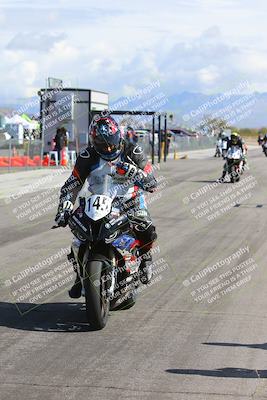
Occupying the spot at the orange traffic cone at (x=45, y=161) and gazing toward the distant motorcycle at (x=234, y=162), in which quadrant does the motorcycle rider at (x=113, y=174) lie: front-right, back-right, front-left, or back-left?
front-right

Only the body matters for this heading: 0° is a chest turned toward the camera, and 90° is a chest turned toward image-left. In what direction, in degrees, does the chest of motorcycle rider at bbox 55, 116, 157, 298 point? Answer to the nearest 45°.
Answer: approximately 0°

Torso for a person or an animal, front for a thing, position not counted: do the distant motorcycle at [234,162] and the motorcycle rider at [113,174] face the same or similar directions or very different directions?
same or similar directions

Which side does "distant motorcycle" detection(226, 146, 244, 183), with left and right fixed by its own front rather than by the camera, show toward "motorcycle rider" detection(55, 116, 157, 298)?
front

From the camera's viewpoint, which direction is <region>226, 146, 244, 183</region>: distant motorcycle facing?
toward the camera

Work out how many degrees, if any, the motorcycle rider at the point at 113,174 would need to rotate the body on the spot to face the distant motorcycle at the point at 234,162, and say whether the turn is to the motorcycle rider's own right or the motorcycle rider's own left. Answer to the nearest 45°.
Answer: approximately 180°

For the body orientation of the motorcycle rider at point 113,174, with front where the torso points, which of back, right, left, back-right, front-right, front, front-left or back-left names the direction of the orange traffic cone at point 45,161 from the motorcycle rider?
back

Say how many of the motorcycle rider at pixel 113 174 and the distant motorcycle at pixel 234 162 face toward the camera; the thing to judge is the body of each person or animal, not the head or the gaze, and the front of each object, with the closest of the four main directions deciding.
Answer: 2

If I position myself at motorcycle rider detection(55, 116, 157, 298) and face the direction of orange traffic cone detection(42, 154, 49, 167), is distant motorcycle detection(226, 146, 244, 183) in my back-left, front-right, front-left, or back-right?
front-right

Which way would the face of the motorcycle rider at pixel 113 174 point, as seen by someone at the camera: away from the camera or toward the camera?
toward the camera

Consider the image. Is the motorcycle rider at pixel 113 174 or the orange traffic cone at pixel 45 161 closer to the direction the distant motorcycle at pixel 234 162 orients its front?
the motorcycle rider
